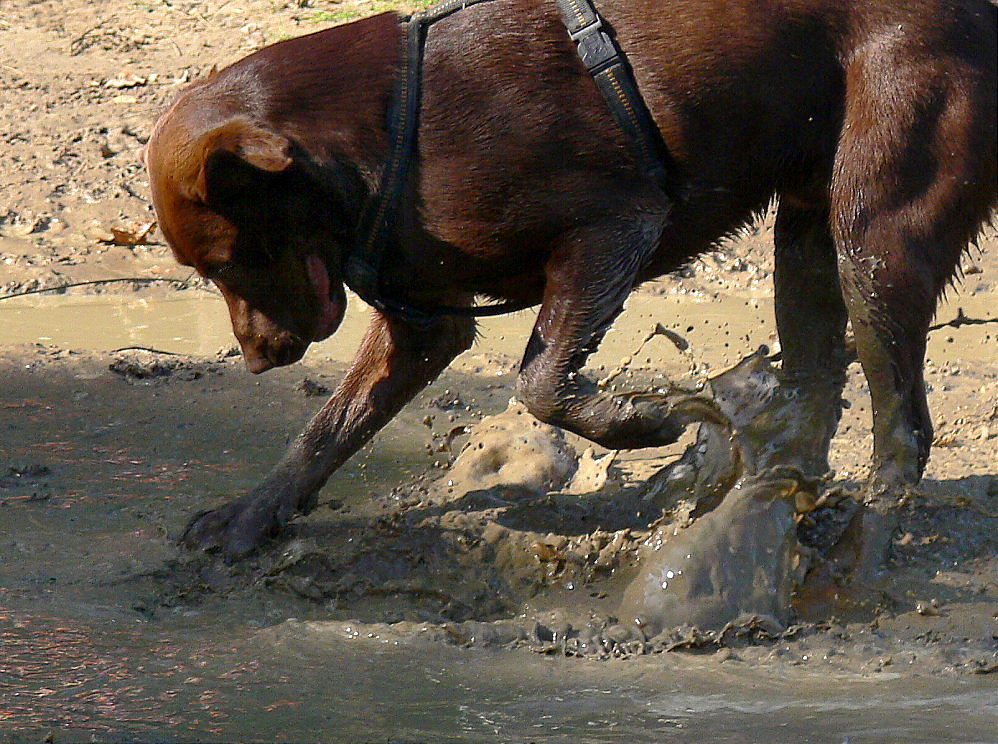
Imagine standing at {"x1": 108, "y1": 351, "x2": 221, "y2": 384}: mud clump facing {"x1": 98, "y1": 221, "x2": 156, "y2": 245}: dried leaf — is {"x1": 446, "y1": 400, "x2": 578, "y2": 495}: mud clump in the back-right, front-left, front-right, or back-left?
back-right

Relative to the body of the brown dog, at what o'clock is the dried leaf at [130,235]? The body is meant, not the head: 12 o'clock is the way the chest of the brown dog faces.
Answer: The dried leaf is roughly at 2 o'clock from the brown dog.

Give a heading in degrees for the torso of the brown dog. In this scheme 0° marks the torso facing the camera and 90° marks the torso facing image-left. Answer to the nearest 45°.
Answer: approximately 90°

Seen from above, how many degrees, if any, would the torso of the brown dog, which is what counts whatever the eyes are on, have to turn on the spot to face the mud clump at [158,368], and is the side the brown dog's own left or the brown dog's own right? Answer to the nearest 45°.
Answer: approximately 45° to the brown dog's own right
